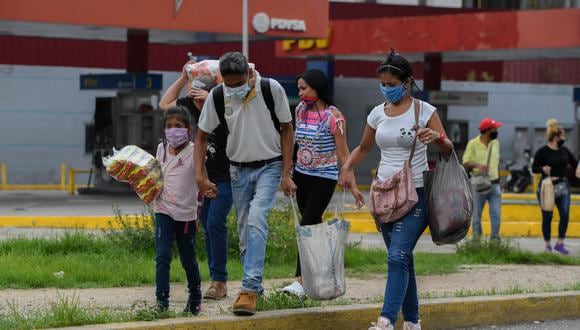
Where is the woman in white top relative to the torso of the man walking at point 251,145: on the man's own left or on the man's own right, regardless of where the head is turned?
on the man's own left

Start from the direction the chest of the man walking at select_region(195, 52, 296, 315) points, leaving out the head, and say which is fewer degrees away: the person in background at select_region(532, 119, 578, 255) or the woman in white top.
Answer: the woman in white top

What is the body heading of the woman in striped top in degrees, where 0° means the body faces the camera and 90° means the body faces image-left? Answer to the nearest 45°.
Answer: approximately 45°

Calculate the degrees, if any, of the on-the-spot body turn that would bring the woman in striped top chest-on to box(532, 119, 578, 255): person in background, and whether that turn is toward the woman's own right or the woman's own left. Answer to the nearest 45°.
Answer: approximately 180°

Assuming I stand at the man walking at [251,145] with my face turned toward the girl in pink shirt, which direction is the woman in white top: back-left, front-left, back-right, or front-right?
back-left

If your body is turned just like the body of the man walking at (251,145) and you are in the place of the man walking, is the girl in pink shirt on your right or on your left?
on your right

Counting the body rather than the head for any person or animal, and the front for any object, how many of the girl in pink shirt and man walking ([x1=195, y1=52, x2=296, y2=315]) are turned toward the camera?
2
